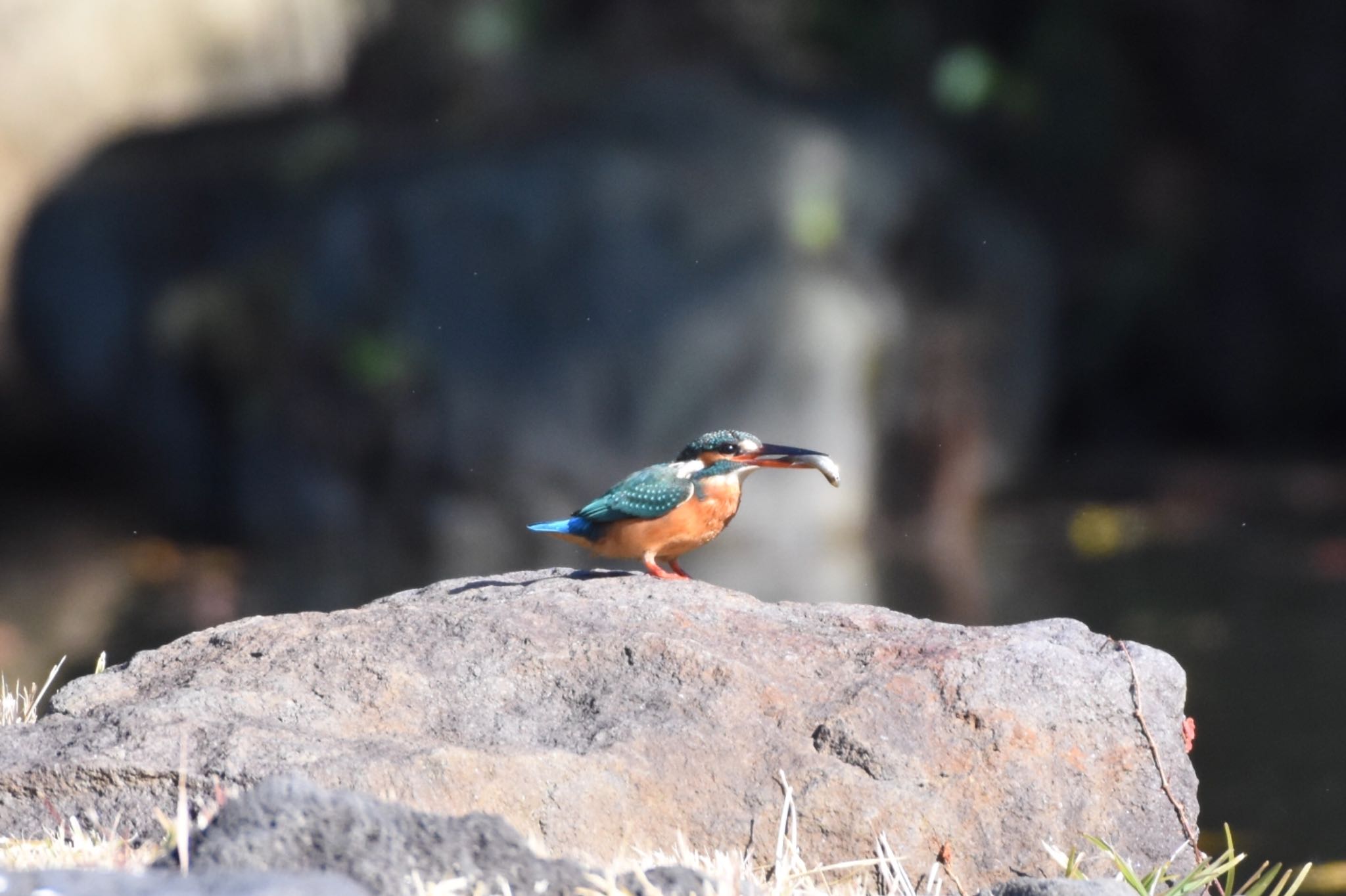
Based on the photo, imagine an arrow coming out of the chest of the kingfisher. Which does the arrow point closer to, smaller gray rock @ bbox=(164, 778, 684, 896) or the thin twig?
the thin twig

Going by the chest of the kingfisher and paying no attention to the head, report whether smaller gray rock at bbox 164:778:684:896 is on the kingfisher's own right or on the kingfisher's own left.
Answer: on the kingfisher's own right

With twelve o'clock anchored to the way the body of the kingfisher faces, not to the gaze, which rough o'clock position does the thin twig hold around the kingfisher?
The thin twig is roughly at 1 o'clock from the kingfisher.

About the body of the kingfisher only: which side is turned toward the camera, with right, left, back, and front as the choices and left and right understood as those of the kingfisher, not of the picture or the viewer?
right
